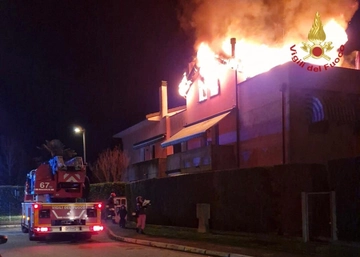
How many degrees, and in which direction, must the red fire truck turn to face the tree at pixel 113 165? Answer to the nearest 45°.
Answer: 0° — it already faces it

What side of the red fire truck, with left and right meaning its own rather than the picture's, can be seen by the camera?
back

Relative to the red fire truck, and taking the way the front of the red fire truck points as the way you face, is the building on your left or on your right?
on your right
